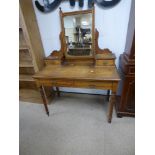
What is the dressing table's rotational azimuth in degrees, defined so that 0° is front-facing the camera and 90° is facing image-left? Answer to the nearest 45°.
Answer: approximately 0°

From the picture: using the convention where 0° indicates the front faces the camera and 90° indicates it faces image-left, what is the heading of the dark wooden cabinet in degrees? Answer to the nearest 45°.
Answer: approximately 0°
